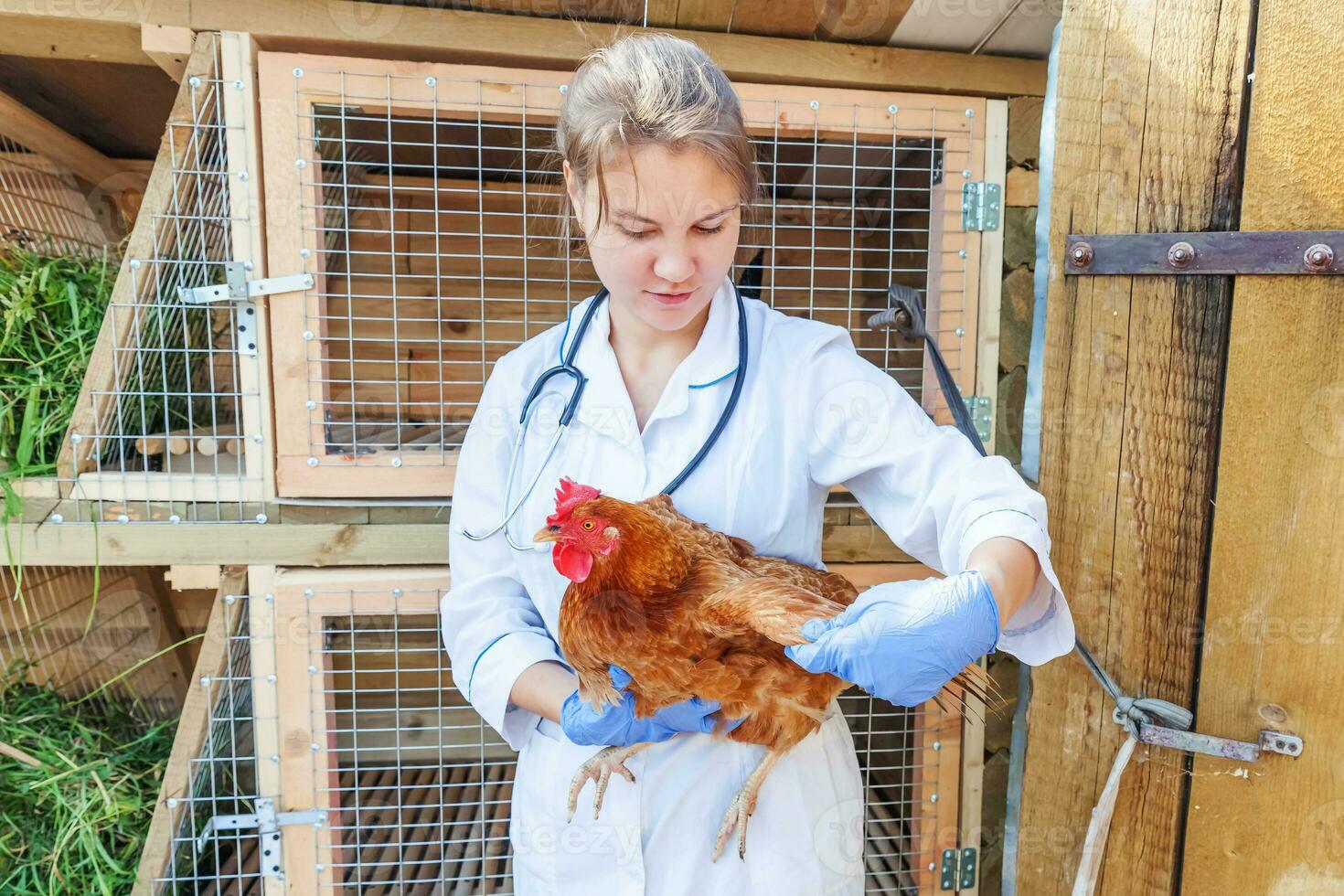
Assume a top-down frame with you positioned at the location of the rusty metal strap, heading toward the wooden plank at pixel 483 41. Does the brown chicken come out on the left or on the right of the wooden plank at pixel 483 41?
left

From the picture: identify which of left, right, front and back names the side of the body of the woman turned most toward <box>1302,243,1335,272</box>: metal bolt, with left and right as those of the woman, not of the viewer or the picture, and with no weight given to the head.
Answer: left

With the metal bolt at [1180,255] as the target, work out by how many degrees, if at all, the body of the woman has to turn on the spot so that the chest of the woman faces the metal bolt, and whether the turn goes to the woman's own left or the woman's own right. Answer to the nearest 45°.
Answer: approximately 90° to the woman's own left

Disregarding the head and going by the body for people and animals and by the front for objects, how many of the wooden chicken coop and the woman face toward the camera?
2

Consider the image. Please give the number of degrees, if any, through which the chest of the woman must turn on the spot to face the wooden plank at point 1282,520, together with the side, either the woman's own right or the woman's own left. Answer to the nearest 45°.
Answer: approximately 90° to the woman's own left

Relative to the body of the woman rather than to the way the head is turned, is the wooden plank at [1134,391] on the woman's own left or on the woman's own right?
on the woman's own left

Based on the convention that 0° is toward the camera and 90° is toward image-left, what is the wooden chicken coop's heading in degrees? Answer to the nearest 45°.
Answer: approximately 0°

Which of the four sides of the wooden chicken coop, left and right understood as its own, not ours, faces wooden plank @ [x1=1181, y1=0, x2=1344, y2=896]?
left
